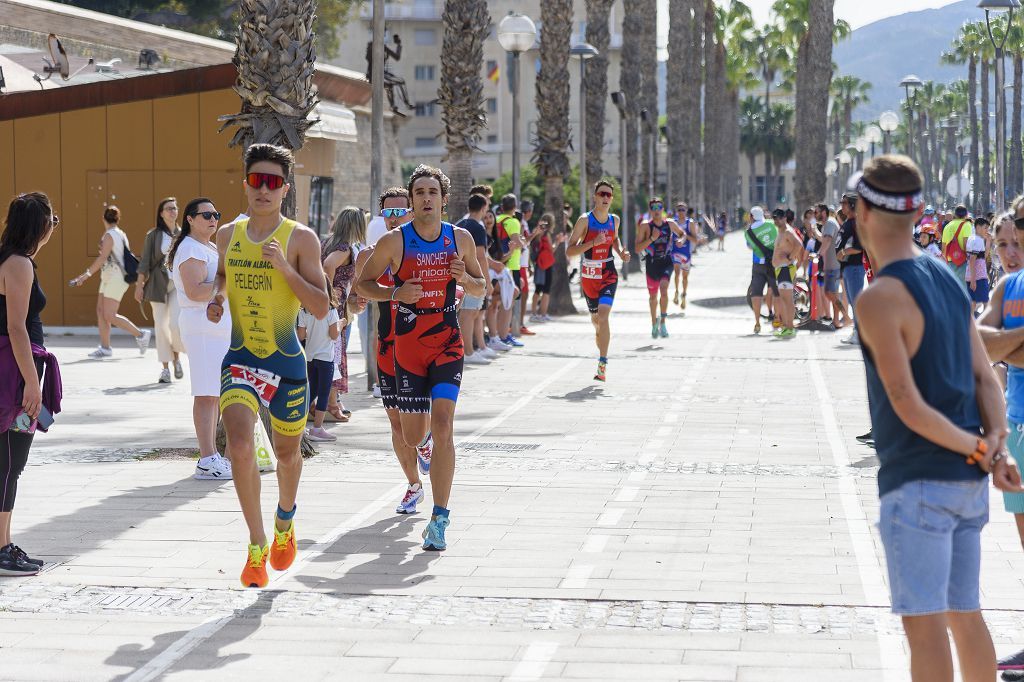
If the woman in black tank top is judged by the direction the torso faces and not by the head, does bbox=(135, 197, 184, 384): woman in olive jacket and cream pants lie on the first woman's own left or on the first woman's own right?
on the first woman's own left

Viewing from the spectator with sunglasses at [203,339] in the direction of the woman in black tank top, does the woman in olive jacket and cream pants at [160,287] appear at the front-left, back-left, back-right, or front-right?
back-right

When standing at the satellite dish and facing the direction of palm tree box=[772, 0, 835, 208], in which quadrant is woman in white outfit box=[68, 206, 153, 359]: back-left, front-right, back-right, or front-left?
back-right

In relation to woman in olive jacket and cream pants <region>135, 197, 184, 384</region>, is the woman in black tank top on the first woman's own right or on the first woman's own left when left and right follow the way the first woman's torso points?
on the first woman's own right

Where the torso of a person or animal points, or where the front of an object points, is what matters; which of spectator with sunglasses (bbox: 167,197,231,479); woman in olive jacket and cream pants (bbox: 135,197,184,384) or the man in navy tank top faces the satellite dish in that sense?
the man in navy tank top

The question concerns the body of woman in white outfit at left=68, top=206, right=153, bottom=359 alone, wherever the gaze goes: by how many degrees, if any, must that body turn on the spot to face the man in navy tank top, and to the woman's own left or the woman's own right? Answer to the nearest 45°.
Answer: approximately 90° to the woman's own left

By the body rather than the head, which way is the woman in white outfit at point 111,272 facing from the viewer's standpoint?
to the viewer's left

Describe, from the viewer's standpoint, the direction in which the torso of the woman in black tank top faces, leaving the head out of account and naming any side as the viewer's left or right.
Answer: facing to the right of the viewer
